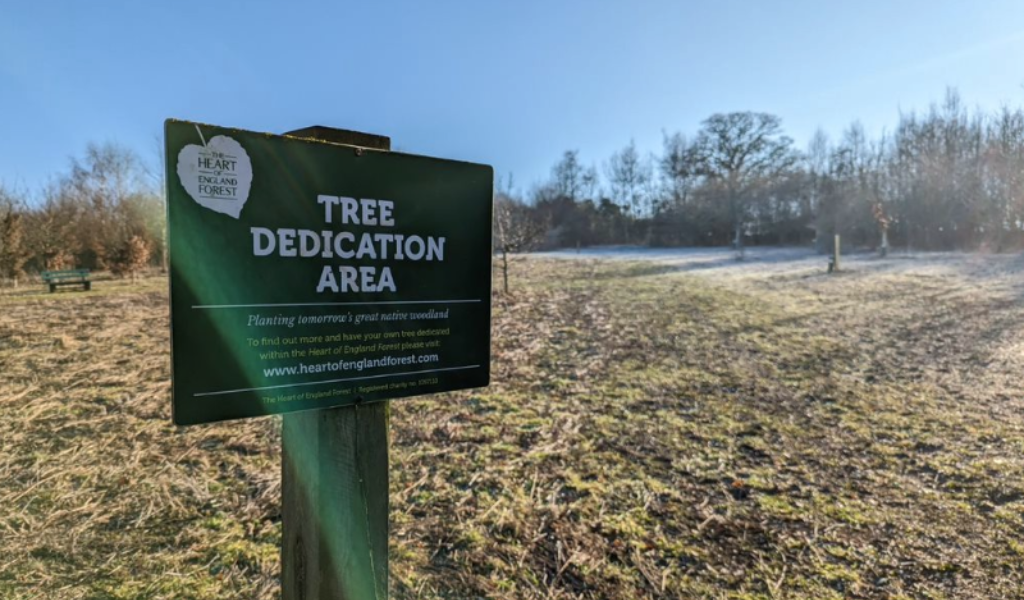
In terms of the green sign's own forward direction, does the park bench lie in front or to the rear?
to the rear

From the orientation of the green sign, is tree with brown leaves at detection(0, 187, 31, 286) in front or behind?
behind

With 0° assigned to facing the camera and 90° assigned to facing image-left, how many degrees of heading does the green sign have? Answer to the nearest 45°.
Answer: approximately 315°
